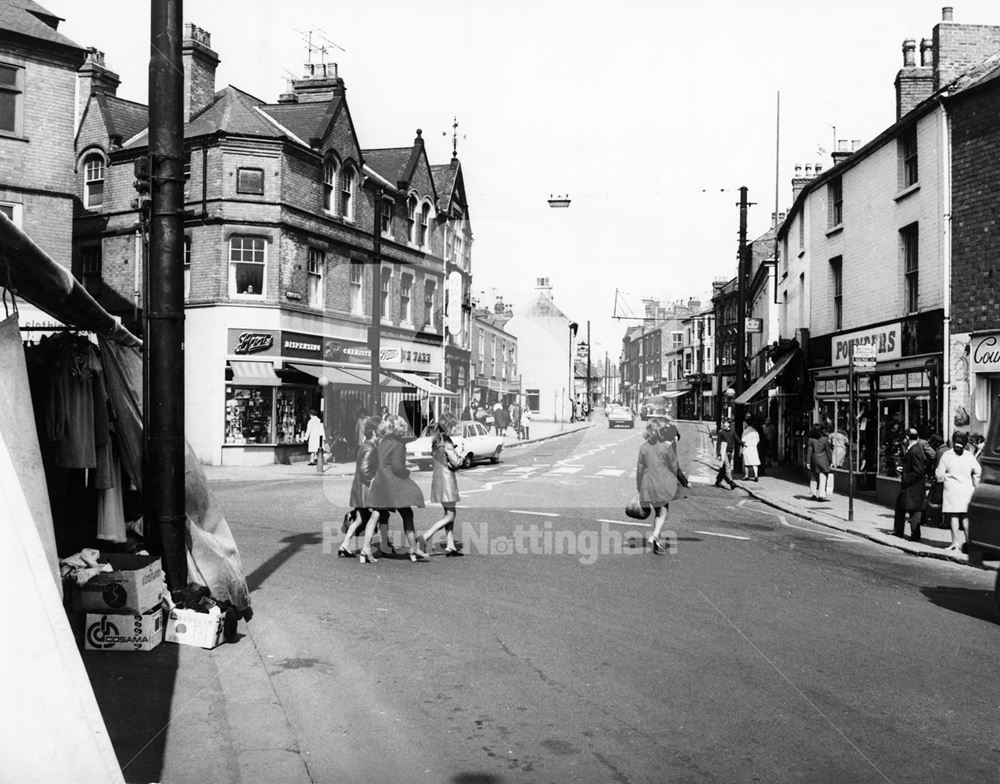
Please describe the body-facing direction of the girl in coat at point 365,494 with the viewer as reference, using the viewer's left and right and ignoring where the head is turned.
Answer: facing to the right of the viewer

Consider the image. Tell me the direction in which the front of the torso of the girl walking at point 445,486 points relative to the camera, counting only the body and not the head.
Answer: to the viewer's right
